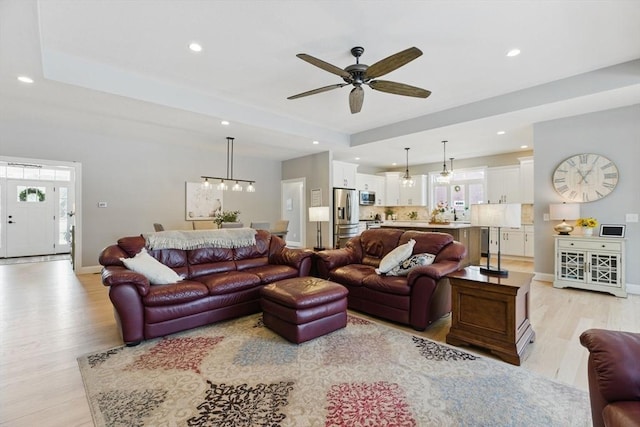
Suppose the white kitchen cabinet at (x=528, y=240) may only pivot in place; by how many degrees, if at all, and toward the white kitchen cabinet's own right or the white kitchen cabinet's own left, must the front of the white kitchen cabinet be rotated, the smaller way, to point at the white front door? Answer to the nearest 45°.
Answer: approximately 45° to the white kitchen cabinet's own right

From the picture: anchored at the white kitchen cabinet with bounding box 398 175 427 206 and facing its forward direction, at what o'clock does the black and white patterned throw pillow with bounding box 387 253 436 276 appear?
The black and white patterned throw pillow is roughly at 12 o'clock from the white kitchen cabinet.

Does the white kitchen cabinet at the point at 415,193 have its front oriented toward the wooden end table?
yes

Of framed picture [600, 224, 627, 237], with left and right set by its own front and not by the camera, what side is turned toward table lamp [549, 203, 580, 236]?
right

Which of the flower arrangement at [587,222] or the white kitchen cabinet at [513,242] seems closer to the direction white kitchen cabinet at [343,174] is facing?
the flower arrangement

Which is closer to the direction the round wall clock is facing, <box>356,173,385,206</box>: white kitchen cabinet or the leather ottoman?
the leather ottoman

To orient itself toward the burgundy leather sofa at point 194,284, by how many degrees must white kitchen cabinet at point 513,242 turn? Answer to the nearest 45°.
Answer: approximately 45° to its right

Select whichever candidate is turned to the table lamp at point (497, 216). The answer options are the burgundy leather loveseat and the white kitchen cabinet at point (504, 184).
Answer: the white kitchen cabinet

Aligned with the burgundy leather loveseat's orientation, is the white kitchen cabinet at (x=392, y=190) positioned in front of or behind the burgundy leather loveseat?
behind

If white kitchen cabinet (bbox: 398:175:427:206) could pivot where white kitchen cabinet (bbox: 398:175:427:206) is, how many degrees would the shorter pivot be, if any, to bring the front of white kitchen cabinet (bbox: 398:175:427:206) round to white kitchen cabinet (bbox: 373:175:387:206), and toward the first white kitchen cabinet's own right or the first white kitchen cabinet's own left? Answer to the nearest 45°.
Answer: approximately 90° to the first white kitchen cabinet's own right

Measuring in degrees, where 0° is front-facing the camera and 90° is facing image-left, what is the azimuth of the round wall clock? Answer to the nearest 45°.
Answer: approximately 0°

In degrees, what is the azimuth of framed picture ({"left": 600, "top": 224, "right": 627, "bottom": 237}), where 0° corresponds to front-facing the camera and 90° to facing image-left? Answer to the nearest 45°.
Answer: approximately 0°

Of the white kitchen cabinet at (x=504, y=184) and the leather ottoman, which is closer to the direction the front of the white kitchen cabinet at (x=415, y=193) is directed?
the leather ottoman
